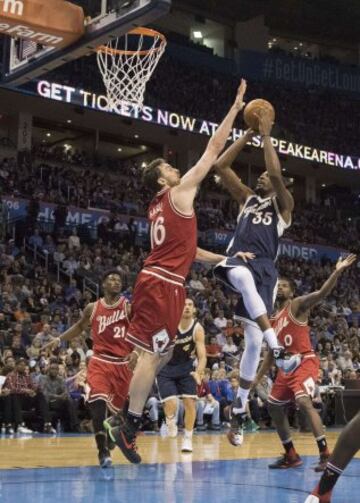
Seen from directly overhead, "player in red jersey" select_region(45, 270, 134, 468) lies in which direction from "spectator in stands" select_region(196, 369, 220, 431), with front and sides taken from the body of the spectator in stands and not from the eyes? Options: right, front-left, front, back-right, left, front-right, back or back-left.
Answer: front

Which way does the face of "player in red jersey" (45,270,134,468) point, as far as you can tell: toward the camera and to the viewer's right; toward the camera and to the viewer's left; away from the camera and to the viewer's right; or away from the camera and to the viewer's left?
toward the camera and to the viewer's right

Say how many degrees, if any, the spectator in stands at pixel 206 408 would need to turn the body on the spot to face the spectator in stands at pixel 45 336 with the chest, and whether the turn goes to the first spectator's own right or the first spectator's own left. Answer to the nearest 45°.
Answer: approximately 90° to the first spectator's own right

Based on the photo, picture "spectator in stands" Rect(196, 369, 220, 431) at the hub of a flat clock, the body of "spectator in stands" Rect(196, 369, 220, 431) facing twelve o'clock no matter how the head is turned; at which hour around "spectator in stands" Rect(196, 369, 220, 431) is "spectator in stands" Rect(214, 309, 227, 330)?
"spectator in stands" Rect(214, 309, 227, 330) is roughly at 6 o'clock from "spectator in stands" Rect(196, 369, 220, 431).

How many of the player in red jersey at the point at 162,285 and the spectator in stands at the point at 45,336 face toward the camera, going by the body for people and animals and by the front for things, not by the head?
1

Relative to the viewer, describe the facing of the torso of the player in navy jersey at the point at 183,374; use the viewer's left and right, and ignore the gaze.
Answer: facing the viewer and to the left of the viewer

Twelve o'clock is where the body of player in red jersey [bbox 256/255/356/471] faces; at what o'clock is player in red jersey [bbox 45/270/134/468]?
player in red jersey [bbox 45/270/134/468] is roughly at 1 o'clock from player in red jersey [bbox 256/255/356/471].

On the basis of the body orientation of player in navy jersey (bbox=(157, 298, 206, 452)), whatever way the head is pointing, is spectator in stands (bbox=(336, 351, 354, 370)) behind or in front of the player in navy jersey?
behind

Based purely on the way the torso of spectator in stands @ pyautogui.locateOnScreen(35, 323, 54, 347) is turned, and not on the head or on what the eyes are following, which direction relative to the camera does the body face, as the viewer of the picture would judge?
toward the camera

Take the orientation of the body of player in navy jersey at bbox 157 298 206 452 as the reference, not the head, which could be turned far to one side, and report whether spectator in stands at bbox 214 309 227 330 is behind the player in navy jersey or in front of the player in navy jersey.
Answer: behind

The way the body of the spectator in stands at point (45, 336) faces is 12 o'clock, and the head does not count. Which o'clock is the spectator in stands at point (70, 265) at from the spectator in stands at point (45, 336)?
the spectator in stands at point (70, 265) is roughly at 6 o'clock from the spectator in stands at point (45, 336).

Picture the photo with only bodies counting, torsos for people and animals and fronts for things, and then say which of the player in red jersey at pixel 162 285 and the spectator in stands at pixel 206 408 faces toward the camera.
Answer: the spectator in stands

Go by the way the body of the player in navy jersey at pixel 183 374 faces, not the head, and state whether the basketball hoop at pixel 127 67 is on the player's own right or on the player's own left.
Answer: on the player's own right
